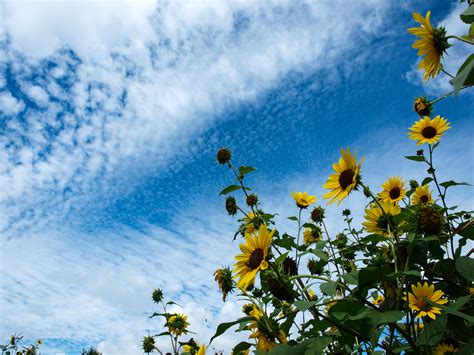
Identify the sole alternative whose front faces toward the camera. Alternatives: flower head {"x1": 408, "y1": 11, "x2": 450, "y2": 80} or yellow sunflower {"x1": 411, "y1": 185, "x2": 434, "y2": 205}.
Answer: the yellow sunflower

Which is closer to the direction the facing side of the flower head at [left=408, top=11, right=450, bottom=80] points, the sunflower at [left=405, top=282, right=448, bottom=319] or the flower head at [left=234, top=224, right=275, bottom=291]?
the flower head

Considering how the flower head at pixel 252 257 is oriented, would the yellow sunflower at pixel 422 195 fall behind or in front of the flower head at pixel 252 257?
behind

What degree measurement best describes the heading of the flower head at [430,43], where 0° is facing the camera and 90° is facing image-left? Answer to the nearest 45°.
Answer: approximately 90°

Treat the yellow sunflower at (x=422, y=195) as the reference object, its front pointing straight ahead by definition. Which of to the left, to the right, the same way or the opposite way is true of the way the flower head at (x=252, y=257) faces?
the same way

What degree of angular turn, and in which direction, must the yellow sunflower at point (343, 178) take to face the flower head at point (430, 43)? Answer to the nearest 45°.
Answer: approximately 90° to its left

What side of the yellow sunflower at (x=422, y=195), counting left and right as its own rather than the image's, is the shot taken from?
front

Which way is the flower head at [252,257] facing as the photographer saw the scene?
facing the viewer and to the left of the viewer

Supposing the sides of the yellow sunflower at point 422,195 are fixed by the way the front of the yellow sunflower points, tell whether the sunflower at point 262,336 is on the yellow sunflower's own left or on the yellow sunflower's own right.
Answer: on the yellow sunflower's own right

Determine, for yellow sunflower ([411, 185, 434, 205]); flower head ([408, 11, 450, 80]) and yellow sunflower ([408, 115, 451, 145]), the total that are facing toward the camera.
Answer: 2

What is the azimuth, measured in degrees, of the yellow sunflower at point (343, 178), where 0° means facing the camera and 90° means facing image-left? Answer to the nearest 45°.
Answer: approximately 45°

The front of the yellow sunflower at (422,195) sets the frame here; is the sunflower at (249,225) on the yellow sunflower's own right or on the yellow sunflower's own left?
on the yellow sunflower's own right

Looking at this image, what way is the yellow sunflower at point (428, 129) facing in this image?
toward the camera

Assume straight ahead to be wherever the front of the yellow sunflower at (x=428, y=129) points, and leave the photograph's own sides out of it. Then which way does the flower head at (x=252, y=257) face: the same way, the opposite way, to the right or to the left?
the same way
